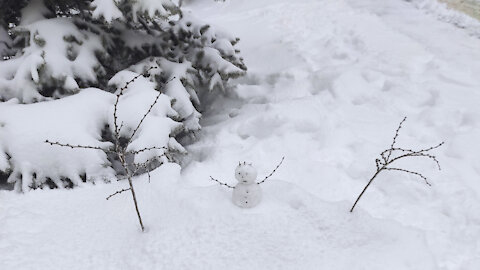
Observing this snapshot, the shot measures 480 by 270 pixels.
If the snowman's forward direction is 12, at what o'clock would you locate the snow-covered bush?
The snow-covered bush is roughly at 4 o'clock from the snowman.

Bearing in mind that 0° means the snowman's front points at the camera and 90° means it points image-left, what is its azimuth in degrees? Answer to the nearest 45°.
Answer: approximately 0°
